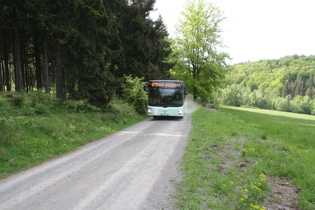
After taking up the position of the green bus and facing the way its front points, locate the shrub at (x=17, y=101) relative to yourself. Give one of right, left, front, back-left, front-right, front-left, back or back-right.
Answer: front-right

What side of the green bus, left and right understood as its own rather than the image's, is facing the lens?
front

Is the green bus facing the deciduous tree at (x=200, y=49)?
no

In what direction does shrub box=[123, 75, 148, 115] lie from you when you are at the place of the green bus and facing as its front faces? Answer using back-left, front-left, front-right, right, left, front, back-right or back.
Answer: back-right
